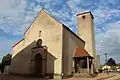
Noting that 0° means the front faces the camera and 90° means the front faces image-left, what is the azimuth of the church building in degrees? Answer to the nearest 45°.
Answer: approximately 45°
